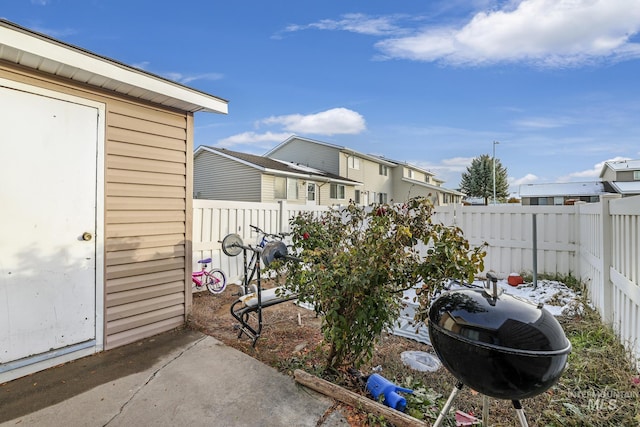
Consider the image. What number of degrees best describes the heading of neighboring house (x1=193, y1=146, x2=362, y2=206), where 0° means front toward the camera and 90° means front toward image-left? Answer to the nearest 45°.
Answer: approximately 315°

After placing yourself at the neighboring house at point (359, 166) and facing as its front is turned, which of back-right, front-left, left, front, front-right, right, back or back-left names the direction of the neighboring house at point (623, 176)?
front-left

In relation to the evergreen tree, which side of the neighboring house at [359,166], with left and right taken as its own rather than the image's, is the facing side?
left

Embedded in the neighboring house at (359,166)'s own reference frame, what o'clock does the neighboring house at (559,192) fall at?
the neighboring house at (559,192) is roughly at 10 o'clock from the neighboring house at (359,166).

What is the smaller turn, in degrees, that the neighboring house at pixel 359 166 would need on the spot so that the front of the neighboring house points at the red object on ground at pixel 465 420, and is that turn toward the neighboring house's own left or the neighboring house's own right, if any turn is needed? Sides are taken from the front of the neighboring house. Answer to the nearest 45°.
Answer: approximately 45° to the neighboring house's own right

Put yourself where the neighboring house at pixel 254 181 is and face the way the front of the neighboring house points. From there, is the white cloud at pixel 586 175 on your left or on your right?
on your left

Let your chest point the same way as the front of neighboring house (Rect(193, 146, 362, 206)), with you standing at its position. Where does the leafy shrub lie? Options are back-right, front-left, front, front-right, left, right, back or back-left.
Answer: front-right

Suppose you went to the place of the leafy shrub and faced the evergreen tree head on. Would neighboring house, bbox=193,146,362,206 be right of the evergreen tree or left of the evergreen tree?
left

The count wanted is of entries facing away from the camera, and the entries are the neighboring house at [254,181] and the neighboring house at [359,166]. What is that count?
0

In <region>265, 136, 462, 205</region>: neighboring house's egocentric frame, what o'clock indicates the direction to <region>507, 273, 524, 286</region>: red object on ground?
The red object on ground is roughly at 1 o'clock from the neighboring house.

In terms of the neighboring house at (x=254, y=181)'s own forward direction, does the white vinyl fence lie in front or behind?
in front

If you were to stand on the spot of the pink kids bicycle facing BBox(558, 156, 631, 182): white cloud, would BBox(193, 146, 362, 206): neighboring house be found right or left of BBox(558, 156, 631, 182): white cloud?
left

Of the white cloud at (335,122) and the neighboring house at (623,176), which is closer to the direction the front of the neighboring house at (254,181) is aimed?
the neighboring house

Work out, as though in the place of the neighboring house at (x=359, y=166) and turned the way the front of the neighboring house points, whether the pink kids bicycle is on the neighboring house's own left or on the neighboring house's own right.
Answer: on the neighboring house's own right

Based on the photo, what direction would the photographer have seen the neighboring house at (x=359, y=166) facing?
facing the viewer and to the right of the viewer
